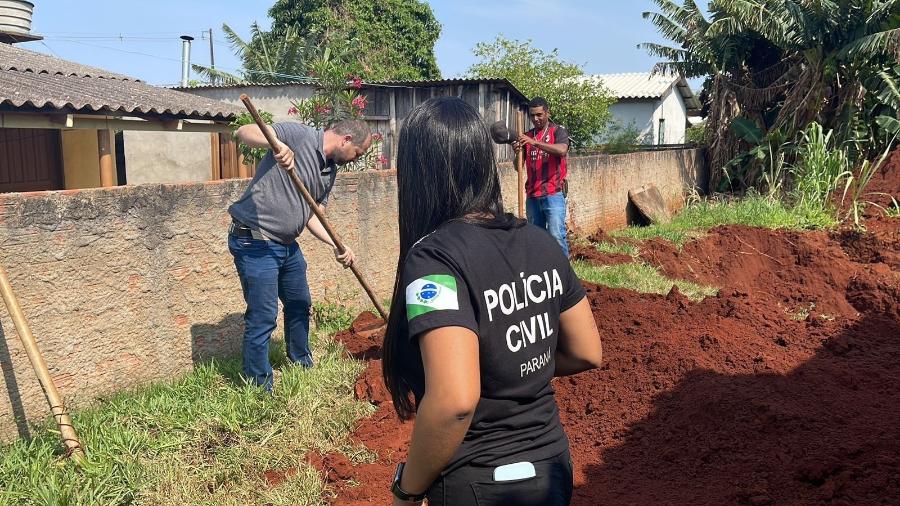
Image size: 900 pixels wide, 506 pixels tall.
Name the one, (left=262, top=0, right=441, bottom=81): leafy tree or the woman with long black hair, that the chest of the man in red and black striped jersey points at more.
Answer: the woman with long black hair

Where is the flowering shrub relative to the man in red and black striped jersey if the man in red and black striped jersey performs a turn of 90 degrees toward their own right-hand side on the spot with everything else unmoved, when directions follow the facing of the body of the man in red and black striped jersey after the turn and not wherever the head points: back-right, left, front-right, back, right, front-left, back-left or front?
front

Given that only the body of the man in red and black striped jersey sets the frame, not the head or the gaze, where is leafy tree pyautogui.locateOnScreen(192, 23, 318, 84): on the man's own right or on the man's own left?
on the man's own right

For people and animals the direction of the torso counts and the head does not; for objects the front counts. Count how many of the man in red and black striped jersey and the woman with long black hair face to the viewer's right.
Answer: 0

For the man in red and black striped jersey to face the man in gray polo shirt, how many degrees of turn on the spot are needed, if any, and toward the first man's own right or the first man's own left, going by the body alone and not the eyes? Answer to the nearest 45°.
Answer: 0° — they already face them

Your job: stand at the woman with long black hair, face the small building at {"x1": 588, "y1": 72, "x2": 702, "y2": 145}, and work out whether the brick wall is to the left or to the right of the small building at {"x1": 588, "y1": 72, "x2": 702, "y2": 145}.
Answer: left

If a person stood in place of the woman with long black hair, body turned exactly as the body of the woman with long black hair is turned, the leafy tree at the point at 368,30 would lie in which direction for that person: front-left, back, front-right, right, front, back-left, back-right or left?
front-right

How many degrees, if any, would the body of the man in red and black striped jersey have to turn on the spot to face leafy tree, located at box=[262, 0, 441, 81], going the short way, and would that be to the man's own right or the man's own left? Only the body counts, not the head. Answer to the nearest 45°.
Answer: approximately 135° to the man's own right

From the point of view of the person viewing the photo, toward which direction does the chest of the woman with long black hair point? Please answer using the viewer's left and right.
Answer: facing away from the viewer and to the left of the viewer

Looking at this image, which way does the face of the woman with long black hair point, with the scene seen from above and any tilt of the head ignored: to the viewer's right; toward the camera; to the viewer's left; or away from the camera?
away from the camera
